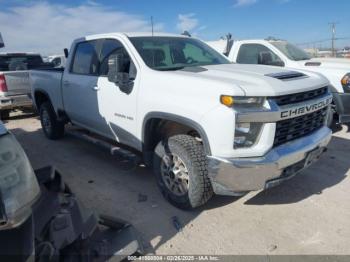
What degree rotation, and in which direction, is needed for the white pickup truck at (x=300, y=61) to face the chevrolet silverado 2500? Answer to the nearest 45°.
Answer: approximately 45° to its right

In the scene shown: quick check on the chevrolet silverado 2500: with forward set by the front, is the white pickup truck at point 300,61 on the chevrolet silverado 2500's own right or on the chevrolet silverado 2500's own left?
on the chevrolet silverado 2500's own left

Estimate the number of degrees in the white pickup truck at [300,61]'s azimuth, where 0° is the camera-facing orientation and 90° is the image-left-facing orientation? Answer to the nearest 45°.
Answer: approximately 315°

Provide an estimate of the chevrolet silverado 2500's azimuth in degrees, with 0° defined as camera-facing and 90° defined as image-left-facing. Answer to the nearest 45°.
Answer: approximately 315°
